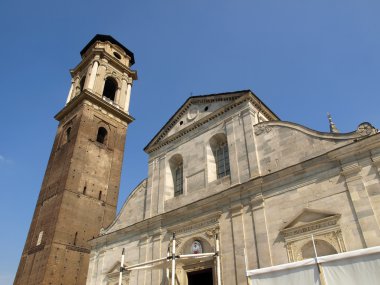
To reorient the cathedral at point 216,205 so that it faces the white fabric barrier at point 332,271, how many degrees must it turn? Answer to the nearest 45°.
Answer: approximately 45° to its left

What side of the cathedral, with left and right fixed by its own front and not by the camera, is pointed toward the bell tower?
right

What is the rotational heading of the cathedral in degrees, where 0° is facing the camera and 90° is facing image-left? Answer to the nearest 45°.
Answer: approximately 45°
